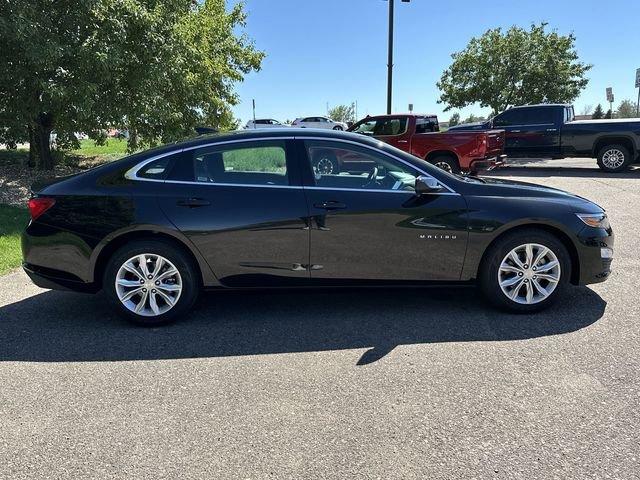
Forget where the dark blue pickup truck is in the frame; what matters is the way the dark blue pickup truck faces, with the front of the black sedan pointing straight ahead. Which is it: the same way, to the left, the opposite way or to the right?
the opposite way

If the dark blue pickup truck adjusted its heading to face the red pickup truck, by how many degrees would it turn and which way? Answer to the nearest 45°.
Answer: approximately 45° to its left

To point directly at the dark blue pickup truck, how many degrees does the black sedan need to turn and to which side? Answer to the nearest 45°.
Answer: approximately 45° to its left

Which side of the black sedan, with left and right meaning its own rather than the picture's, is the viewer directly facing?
right

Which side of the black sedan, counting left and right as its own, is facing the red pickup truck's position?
left

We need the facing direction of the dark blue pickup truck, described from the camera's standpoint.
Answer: facing to the left of the viewer
